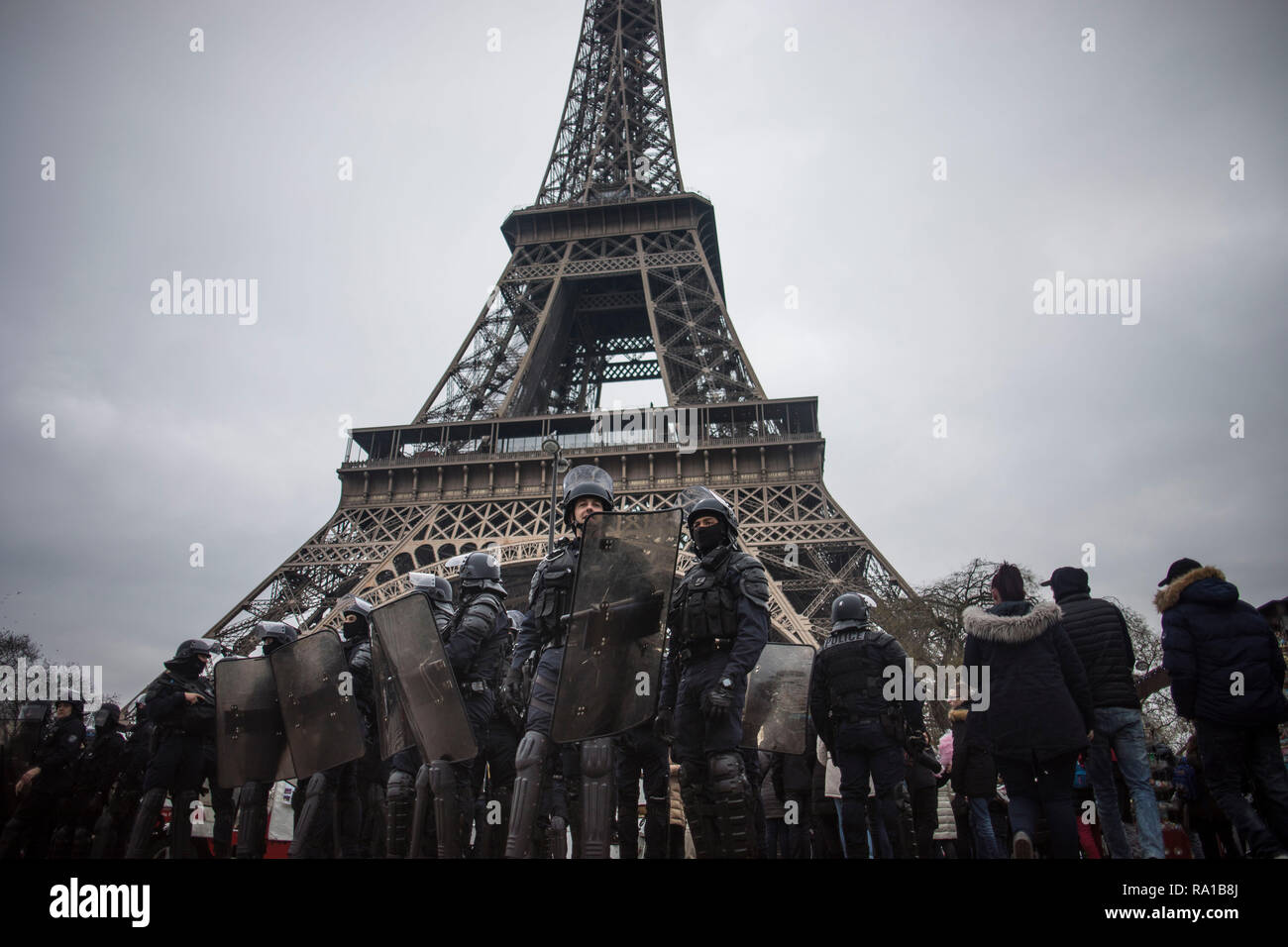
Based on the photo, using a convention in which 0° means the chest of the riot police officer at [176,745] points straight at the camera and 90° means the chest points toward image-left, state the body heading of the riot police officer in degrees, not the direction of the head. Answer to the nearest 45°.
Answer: approximately 315°

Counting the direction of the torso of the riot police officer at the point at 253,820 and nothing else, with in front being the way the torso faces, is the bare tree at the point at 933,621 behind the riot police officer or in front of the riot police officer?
behind

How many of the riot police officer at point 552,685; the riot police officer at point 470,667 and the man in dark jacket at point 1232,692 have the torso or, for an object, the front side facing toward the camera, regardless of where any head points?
1

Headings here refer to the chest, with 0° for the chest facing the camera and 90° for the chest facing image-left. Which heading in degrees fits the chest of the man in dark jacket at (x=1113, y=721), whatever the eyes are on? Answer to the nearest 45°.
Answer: approximately 135°

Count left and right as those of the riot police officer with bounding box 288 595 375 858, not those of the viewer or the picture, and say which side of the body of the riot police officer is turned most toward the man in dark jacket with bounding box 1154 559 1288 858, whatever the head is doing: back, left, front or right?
left

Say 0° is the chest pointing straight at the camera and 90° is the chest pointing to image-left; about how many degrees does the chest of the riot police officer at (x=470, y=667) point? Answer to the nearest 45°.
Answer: approximately 90°

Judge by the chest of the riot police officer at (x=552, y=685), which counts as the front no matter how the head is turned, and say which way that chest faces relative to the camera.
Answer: toward the camera

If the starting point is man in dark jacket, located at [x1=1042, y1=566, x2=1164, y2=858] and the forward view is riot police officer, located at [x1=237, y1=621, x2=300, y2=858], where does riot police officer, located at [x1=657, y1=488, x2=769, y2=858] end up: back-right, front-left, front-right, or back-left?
front-left

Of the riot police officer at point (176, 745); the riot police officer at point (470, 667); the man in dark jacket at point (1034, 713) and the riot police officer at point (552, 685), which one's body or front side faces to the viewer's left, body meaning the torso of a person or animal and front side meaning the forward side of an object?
the riot police officer at point (470, 667)

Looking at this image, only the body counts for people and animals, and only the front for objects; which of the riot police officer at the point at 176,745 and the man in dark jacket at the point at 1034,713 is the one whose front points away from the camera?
the man in dark jacket

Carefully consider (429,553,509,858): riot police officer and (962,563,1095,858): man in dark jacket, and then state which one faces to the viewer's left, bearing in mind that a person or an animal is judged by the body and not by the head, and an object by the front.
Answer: the riot police officer

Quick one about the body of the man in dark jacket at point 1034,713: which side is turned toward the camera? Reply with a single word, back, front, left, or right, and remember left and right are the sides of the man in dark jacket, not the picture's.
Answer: back
